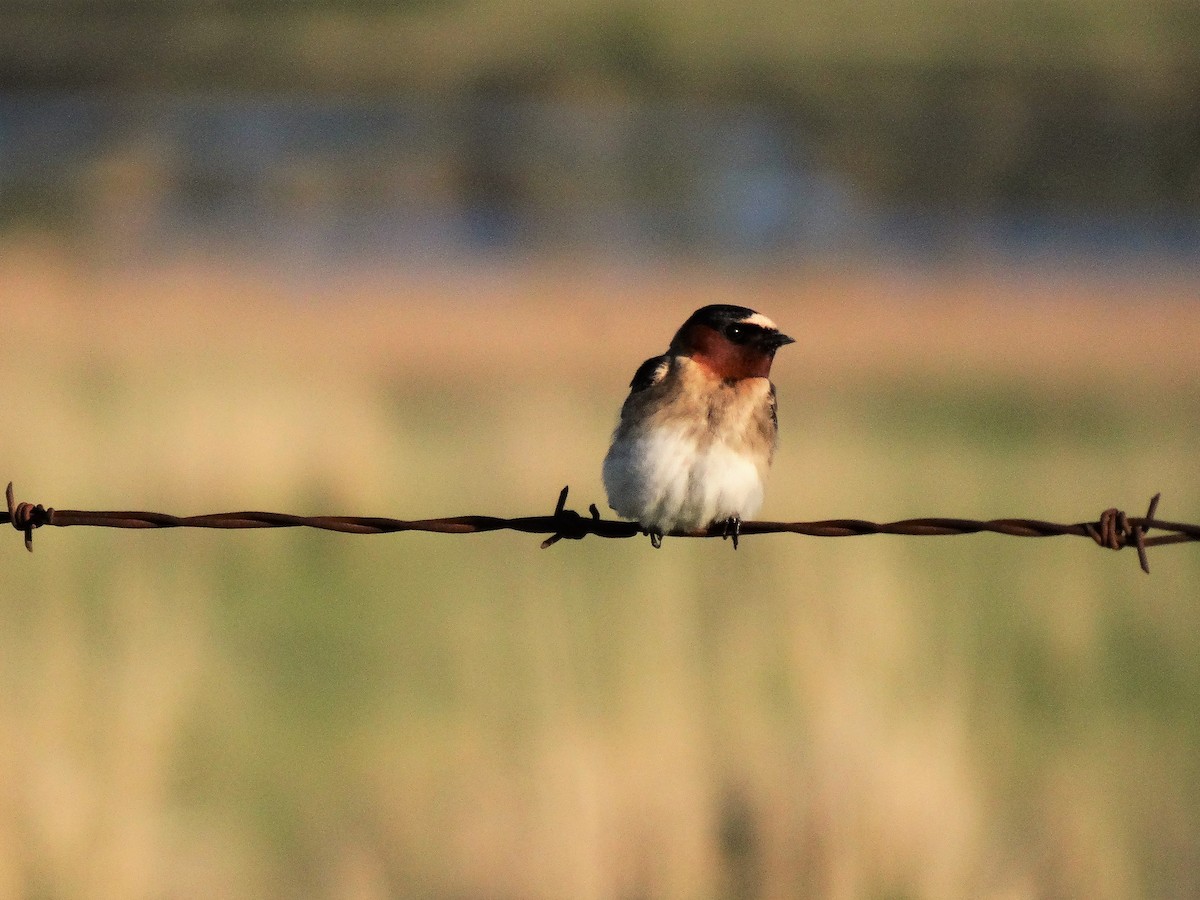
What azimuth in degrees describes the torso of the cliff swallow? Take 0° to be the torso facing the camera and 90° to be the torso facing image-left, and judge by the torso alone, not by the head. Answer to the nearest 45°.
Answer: approximately 315°
